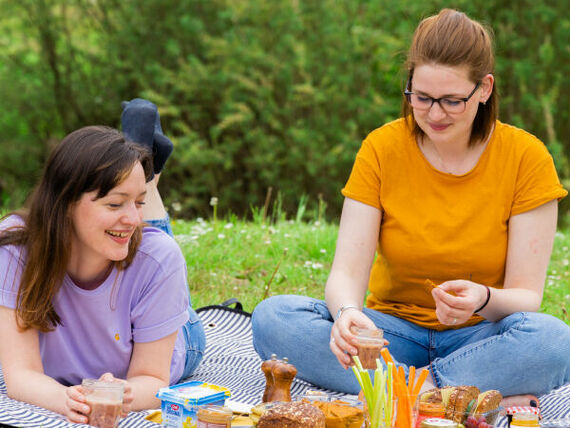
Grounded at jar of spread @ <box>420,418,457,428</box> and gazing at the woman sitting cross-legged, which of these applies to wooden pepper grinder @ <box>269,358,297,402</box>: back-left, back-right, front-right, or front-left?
front-left

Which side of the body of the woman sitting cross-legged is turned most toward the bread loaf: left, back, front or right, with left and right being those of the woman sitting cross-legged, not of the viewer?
front

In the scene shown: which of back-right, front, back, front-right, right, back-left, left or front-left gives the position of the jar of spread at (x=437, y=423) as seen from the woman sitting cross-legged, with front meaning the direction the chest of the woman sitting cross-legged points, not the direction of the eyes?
front

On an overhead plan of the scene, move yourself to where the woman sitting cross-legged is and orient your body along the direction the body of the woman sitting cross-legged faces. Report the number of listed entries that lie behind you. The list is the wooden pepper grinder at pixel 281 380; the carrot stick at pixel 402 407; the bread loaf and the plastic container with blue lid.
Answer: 0

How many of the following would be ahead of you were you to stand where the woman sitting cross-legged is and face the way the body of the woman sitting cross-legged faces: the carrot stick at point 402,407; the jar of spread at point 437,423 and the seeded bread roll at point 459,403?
3

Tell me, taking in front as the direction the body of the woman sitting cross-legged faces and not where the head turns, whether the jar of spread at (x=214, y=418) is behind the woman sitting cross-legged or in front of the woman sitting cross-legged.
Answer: in front

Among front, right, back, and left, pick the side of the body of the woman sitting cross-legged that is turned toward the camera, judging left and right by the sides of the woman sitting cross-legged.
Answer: front

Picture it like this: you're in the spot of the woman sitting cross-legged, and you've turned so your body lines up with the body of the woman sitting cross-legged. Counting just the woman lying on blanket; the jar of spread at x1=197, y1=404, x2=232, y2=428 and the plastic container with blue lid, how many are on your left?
0

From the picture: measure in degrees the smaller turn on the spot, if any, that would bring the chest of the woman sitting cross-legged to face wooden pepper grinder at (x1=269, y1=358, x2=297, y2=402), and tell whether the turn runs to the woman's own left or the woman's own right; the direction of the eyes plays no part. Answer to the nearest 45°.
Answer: approximately 45° to the woman's own right

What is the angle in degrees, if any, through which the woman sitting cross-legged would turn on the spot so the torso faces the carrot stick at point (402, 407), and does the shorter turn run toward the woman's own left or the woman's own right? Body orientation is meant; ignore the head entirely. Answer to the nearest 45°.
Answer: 0° — they already face it

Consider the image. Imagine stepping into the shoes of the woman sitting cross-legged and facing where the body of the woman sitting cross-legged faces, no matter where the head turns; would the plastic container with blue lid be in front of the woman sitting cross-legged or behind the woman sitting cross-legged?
in front

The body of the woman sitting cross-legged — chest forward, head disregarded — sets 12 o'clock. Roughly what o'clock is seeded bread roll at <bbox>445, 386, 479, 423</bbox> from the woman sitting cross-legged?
The seeded bread roll is roughly at 12 o'clock from the woman sitting cross-legged.

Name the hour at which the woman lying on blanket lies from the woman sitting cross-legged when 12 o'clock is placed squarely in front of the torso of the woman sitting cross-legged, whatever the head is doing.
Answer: The woman lying on blanket is roughly at 2 o'clock from the woman sitting cross-legged.

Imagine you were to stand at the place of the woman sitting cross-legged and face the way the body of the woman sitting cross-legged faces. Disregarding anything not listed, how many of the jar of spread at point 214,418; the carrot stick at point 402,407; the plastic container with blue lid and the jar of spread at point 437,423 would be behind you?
0

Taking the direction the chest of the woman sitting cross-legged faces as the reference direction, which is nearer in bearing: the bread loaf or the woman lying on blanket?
the bread loaf
